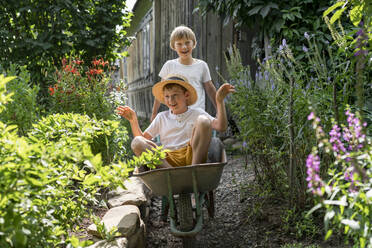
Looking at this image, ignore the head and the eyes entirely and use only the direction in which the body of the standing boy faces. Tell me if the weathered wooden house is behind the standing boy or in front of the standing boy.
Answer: behind

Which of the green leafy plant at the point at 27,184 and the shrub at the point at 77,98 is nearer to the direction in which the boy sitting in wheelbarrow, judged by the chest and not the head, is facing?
the green leafy plant

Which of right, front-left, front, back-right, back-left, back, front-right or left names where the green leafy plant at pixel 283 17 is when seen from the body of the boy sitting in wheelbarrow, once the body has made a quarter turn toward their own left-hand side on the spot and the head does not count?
front-left

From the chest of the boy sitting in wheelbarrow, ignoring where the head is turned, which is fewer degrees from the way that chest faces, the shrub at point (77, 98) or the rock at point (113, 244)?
the rock

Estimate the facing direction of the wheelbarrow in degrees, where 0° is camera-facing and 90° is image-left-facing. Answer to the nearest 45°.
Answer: approximately 0°

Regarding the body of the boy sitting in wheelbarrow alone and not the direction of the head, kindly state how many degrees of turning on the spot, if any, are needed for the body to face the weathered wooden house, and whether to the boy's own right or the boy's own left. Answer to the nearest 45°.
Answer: approximately 180°

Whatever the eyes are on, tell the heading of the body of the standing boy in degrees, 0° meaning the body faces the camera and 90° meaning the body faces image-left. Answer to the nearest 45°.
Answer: approximately 0°

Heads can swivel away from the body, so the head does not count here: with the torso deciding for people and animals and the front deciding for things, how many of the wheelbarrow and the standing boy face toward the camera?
2
